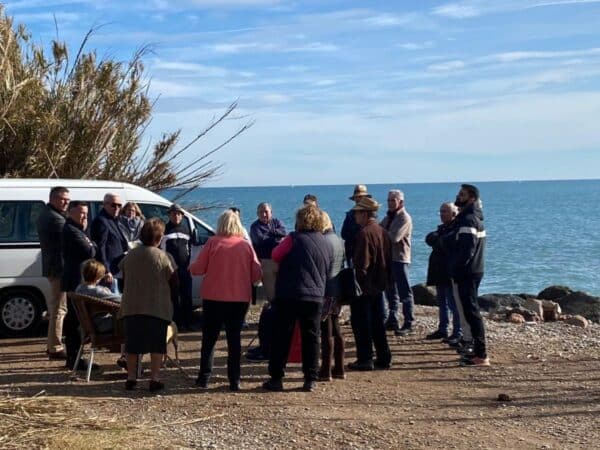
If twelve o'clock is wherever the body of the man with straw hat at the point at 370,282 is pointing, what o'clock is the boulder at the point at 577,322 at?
The boulder is roughly at 4 o'clock from the man with straw hat.

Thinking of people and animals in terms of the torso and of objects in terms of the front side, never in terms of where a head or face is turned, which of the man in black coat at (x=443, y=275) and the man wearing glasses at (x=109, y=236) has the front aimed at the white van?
the man in black coat

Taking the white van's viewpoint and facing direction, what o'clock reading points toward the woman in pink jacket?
The woman in pink jacket is roughly at 2 o'clock from the white van.

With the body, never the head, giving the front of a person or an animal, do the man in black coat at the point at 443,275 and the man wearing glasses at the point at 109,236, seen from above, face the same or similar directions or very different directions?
very different directions

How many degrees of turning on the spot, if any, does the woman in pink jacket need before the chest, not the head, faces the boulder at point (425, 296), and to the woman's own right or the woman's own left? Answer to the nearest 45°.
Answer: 0° — they already face it

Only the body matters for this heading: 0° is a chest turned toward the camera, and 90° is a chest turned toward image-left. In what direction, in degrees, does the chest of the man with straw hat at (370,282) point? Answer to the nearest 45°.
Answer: approximately 90°

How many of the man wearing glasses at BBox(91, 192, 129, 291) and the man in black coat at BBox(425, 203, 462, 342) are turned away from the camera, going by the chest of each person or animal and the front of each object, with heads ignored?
0

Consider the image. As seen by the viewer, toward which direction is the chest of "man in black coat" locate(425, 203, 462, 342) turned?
to the viewer's left

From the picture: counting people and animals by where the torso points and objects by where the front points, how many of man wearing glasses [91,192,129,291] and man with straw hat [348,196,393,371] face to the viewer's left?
1

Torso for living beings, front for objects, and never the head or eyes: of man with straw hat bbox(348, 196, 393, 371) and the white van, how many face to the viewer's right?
1

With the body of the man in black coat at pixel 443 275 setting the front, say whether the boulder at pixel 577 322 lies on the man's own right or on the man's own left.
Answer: on the man's own right

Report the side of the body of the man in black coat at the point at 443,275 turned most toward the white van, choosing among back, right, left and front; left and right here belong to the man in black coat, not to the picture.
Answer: front

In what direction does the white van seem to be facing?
to the viewer's right

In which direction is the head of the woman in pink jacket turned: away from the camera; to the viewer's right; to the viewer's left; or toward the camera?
away from the camera

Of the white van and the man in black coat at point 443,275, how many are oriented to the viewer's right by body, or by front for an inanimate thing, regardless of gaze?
1

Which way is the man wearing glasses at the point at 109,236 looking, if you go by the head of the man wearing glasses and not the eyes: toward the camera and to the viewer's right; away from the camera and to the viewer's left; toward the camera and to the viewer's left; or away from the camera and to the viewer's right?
toward the camera and to the viewer's right

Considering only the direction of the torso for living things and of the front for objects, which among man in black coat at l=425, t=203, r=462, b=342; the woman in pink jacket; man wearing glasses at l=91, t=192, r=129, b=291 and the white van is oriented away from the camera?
the woman in pink jacket

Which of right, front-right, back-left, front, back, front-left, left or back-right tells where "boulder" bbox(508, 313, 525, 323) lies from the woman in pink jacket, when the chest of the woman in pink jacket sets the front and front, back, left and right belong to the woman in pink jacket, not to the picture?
front-right

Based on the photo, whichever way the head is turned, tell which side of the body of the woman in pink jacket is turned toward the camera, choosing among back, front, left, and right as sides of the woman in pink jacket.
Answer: back
